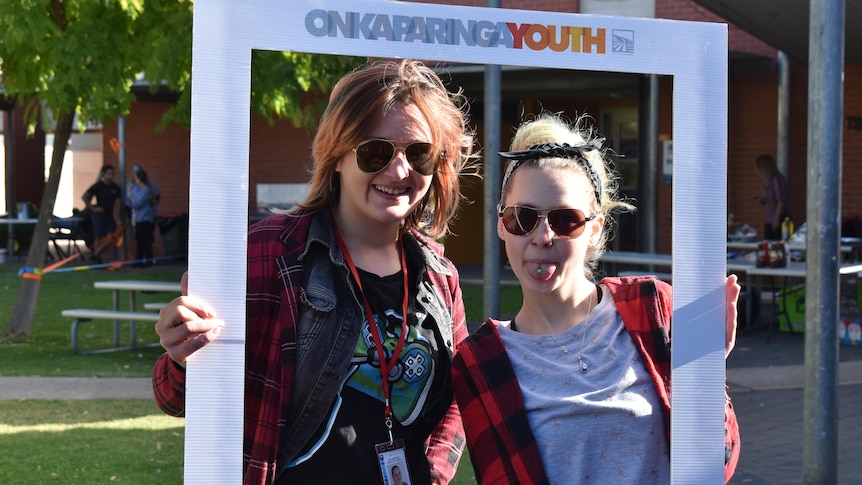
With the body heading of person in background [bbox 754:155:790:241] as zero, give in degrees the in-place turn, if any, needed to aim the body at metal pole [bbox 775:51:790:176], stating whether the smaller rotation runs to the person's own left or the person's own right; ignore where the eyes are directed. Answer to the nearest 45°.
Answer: approximately 90° to the person's own right

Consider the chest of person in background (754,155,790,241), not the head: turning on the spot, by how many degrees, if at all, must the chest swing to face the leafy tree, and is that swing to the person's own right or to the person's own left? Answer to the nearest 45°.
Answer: approximately 45° to the person's own left

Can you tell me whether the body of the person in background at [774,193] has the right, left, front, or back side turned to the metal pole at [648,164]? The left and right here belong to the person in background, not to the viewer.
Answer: front

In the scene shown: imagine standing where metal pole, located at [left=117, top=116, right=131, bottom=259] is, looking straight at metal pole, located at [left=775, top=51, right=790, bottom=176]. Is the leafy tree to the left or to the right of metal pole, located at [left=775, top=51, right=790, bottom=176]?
right

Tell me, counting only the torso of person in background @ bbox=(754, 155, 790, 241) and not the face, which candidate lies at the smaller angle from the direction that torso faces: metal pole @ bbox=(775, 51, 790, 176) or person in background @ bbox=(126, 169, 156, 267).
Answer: the person in background

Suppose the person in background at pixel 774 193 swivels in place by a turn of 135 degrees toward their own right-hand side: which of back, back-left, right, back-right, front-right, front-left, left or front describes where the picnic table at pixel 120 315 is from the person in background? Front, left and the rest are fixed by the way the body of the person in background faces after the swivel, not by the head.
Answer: back

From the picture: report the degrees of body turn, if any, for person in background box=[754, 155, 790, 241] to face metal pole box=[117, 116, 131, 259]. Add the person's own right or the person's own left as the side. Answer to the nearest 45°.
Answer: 0° — they already face it

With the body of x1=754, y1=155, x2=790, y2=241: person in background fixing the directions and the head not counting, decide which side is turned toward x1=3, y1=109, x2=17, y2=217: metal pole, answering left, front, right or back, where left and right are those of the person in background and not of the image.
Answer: front

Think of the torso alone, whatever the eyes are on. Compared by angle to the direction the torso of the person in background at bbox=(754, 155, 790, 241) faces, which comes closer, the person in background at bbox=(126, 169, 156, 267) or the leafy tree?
the person in background

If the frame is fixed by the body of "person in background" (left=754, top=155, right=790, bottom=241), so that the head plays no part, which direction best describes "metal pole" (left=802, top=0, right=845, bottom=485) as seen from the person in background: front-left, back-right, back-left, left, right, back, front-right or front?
left

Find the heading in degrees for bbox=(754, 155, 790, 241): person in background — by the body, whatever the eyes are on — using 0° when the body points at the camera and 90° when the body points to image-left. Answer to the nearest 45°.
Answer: approximately 90°

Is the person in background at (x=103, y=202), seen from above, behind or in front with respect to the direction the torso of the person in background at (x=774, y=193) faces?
in front
